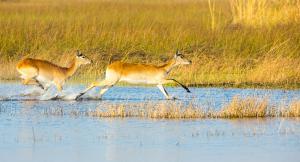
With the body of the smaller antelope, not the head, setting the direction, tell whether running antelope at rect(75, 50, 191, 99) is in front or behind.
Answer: in front

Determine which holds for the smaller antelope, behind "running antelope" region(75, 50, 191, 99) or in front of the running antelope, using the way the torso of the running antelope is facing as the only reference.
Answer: behind

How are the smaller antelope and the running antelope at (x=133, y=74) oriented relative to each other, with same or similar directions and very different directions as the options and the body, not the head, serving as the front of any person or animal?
same or similar directions

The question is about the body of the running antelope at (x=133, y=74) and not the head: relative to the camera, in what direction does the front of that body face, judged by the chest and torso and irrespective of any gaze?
to the viewer's right

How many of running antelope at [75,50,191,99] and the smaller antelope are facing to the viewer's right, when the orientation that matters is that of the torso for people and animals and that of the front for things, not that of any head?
2

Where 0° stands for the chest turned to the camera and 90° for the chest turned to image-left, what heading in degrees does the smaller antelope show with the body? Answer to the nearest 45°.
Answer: approximately 270°
